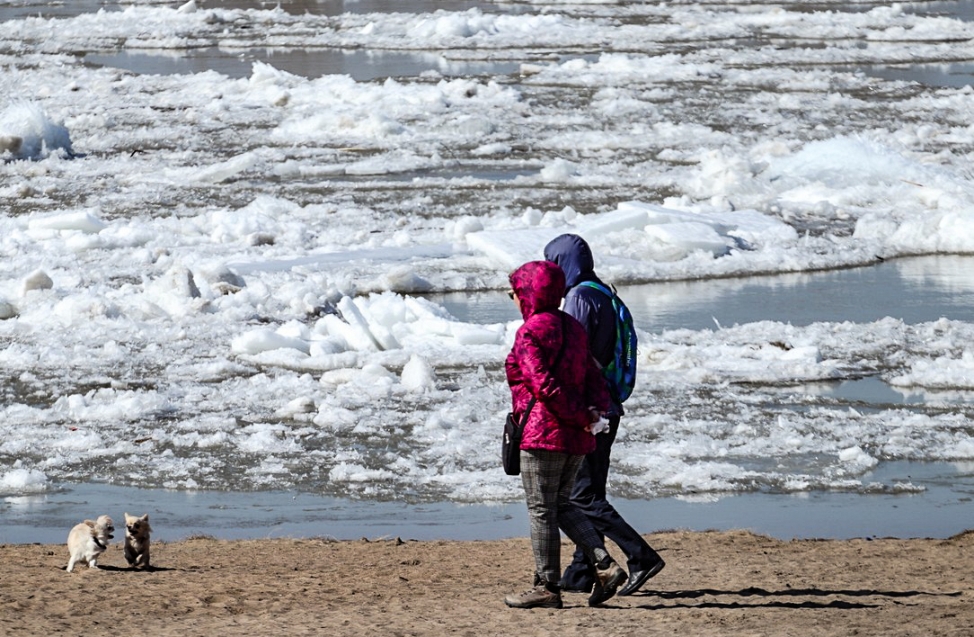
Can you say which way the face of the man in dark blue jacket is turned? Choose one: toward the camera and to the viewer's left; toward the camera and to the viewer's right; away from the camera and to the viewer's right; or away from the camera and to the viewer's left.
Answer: away from the camera and to the viewer's left

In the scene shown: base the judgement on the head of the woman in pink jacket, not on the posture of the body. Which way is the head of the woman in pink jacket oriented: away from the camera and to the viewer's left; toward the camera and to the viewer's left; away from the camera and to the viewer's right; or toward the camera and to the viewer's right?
away from the camera and to the viewer's left

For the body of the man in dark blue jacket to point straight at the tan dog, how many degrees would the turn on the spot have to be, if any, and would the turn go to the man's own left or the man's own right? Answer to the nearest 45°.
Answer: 0° — they already face it

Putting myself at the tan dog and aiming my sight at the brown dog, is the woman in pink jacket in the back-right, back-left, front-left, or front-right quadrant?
front-right

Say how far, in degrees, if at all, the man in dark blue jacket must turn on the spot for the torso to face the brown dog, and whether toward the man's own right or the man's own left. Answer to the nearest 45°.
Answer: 0° — they already face it

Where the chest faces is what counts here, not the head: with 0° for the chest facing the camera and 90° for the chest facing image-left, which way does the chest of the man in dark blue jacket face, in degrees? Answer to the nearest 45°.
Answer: approximately 90°
